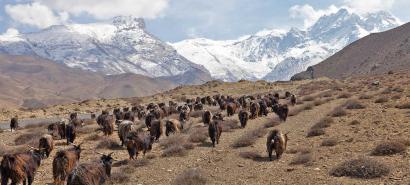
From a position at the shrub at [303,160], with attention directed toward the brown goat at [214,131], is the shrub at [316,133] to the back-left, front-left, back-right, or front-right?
front-right

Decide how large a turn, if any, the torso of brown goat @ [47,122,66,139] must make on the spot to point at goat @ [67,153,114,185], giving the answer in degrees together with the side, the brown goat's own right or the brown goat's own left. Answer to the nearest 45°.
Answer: approximately 90° to the brown goat's own left

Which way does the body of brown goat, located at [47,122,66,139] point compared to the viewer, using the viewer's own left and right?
facing to the left of the viewer

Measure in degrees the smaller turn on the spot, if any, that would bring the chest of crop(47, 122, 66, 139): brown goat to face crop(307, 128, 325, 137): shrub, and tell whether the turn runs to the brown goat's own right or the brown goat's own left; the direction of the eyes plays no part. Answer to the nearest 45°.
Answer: approximately 135° to the brown goat's own left

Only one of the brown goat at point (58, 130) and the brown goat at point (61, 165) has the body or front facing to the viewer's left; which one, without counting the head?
the brown goat at point (58, 130)

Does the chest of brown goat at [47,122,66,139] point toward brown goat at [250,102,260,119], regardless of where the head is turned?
no

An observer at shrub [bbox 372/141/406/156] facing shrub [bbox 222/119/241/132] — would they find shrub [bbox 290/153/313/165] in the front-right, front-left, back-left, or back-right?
front-left

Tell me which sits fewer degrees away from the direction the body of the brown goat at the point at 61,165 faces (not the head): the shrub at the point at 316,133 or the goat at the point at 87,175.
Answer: the shrub

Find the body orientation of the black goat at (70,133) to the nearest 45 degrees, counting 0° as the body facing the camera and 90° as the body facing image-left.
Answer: approximately 180°

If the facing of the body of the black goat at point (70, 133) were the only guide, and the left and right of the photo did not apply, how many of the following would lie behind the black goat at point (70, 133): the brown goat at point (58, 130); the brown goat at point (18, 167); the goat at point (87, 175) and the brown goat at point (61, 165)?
3

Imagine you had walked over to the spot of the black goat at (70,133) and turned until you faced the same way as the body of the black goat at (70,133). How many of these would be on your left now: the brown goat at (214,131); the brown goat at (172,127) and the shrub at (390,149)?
0
